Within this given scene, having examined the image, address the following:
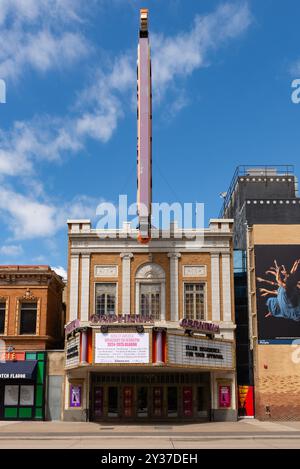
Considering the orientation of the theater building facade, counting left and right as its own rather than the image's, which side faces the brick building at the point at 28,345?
right

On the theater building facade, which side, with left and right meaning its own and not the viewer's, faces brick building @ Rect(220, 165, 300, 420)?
left

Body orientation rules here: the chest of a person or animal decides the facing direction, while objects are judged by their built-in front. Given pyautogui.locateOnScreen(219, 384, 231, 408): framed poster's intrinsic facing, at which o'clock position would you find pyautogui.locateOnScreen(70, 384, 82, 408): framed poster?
pyautogui.locateOnScreen(70, 384, 82, 408): framed poster is roughly at 3 o'clock from pyautogui.locateOnScreen(219, 384, 231, 408): framed poster.

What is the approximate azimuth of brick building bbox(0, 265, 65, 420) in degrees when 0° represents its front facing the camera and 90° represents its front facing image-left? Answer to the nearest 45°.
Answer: approximately 0°

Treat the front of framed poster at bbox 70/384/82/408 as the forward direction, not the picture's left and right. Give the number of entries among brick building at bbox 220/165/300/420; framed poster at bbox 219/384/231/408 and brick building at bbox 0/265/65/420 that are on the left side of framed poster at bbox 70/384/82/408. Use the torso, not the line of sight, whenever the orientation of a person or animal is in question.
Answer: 2

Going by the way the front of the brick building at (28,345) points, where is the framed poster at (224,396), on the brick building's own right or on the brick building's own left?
on the brick building's own left
